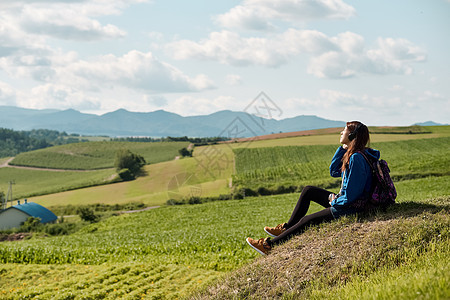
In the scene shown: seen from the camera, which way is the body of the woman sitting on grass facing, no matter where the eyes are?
to the viewer's left

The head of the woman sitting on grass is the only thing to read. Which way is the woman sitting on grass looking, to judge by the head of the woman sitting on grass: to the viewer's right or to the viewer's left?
to the viewer's left

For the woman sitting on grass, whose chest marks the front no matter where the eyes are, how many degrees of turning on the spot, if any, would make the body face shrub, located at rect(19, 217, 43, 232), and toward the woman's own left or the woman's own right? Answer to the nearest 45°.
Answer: approximately 45° to the woman's own right

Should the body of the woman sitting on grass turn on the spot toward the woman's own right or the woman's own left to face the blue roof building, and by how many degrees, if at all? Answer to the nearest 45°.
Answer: approximately 45° to the woman's own right
